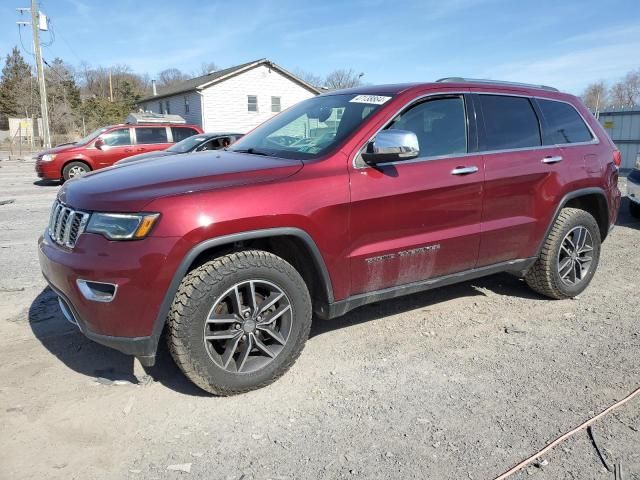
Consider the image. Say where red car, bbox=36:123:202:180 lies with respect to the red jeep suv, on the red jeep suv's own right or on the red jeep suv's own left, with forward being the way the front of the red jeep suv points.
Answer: on the red jeep suv's own right

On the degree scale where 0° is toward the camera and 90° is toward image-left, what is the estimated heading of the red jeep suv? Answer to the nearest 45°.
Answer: approximately 45°

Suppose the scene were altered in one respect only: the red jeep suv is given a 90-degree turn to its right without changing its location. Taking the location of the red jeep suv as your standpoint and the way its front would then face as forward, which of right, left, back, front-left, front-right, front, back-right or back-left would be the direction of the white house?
front-right
